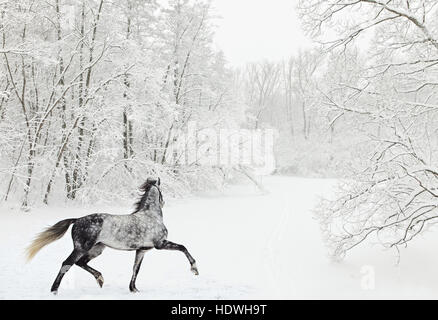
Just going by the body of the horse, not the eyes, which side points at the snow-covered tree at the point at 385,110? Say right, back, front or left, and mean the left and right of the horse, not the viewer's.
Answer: front

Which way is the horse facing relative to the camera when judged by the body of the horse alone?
to the viewer's right
